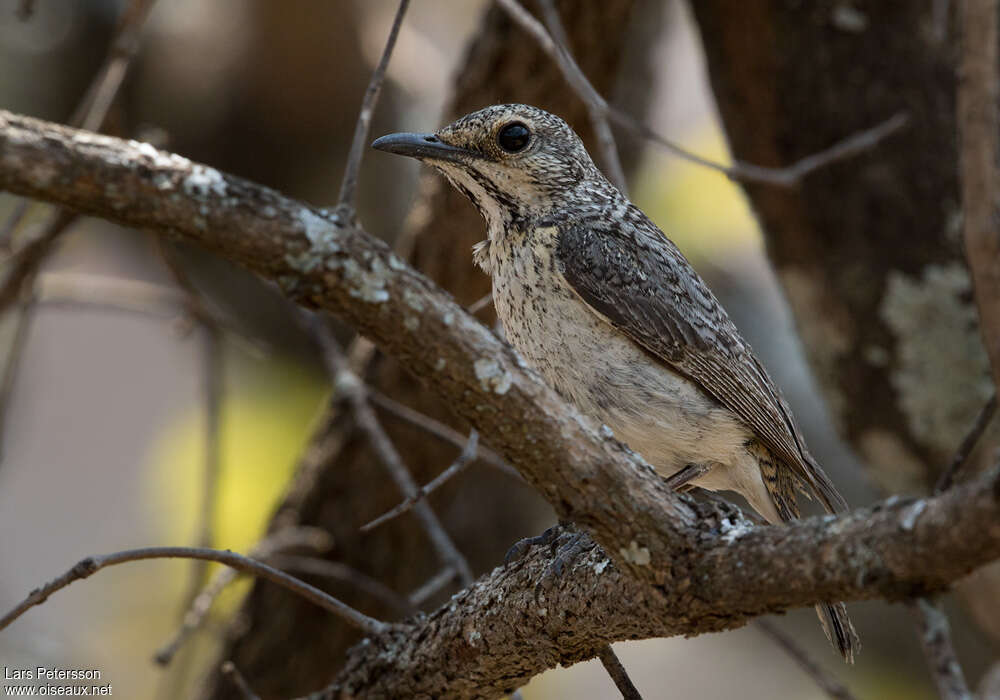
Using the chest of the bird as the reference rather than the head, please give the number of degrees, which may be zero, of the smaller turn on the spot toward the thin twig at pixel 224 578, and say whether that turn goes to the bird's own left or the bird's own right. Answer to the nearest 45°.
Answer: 0° — it already faces it

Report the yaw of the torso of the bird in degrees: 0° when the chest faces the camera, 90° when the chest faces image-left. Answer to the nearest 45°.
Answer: approximately 90°
